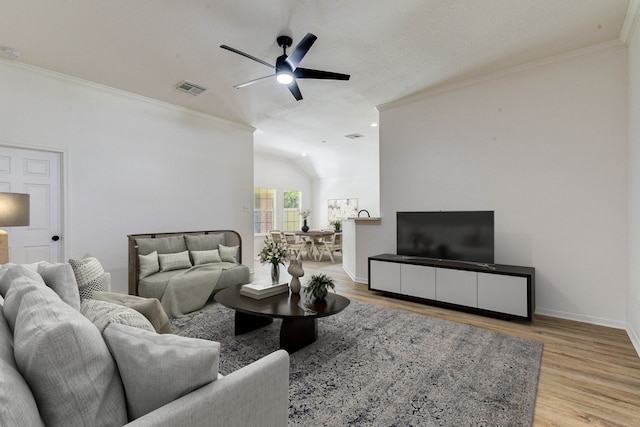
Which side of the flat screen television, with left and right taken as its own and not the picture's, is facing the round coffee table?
front

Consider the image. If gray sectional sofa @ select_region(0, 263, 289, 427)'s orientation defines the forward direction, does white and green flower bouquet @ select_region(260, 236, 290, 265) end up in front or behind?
in front

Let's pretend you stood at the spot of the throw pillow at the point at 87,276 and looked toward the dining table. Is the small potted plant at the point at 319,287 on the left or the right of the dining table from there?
right

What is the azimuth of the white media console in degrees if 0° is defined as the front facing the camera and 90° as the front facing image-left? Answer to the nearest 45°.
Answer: approximately 45°

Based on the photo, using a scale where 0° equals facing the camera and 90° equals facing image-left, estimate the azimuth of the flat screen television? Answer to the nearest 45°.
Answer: approximately 45°

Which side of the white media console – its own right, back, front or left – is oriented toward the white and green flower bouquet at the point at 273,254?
front

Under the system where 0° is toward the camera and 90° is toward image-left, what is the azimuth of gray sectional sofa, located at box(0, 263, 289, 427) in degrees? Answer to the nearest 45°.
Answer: approximately 225°

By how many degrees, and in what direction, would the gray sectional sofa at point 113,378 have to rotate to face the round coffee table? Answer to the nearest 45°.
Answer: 0° — it already faces it

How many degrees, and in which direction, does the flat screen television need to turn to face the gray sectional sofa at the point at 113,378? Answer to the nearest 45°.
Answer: approximately 45° to its left

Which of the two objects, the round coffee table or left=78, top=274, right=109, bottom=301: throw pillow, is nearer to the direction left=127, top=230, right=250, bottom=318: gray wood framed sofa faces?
the round coffee table

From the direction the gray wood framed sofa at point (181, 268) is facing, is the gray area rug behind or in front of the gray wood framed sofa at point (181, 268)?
in front

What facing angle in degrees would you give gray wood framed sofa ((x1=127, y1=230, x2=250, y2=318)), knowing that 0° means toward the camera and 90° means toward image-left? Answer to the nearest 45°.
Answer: approximately 315°

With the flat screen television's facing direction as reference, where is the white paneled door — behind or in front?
in front

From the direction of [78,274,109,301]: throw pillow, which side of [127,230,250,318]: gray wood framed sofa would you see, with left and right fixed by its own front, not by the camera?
right
